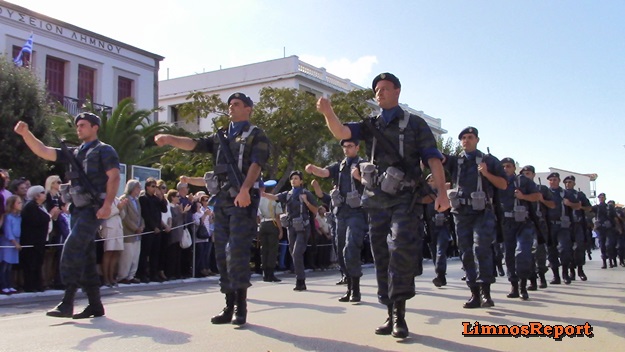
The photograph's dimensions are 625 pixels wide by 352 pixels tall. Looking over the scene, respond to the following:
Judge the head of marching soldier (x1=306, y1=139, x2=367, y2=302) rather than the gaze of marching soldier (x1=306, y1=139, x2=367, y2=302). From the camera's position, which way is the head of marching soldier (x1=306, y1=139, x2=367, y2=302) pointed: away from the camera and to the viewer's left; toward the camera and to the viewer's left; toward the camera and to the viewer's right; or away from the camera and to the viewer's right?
toward the camera and to the viewer's left

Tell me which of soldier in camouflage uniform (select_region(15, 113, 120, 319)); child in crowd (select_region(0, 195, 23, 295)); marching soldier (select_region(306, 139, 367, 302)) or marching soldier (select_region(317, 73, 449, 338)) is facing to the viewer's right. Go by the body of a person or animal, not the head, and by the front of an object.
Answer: the child in crowd

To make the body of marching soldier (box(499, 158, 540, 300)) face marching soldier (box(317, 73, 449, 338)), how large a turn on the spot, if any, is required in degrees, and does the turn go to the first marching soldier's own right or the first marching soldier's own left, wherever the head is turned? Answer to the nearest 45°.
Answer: approximately 45° to the first marching soldier's own left

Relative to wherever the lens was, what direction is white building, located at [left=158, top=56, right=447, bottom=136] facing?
facing the viewer and to the right of the viewer

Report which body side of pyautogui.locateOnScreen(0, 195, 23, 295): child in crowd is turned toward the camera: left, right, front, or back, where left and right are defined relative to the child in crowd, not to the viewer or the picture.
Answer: right

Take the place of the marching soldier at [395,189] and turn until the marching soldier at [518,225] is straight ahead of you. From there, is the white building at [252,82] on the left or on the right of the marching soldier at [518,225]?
left

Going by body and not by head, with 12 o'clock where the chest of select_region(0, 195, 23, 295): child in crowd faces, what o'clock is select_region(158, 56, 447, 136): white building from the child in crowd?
The white building is roughly at 10 o'clock from the child in crowd.

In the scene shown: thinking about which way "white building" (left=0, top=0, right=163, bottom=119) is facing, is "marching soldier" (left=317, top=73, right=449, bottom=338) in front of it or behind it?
in front

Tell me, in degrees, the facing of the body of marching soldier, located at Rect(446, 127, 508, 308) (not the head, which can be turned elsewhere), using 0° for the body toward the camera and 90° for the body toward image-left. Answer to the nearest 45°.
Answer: approximately 45°

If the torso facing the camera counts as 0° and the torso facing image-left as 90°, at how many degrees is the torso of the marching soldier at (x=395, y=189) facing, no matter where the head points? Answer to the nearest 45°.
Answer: approximately 45°

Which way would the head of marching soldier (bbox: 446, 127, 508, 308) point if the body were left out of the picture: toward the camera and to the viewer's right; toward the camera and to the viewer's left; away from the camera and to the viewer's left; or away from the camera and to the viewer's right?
toward the camera and to the viewer's left

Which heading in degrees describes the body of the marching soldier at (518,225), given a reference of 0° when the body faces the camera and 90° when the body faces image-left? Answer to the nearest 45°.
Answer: approximately 45°
